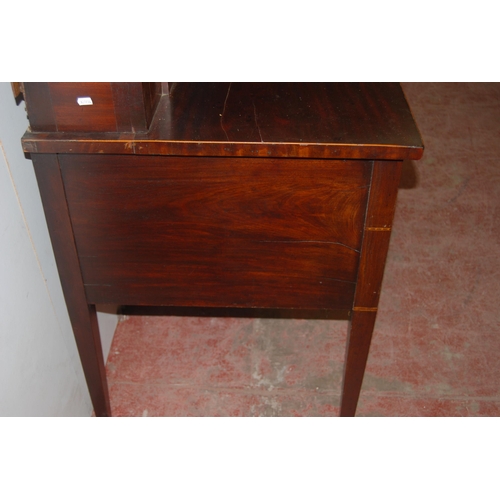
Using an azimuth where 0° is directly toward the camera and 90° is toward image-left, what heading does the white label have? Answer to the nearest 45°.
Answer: approximately 0°

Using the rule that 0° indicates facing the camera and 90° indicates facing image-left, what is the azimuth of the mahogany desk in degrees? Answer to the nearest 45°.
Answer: approximately 270°
